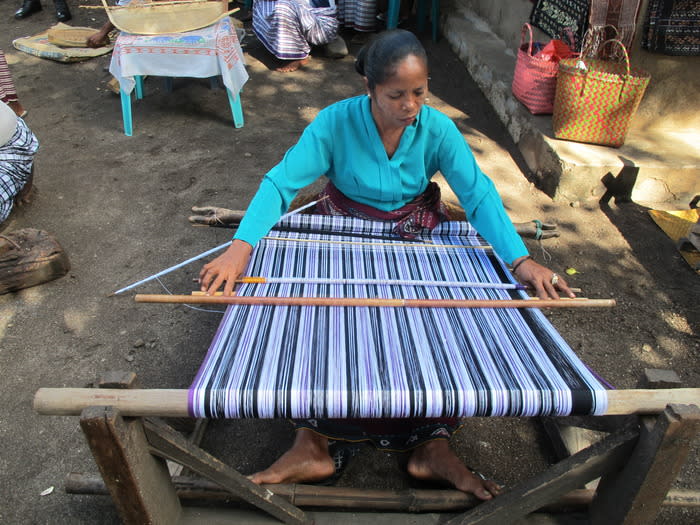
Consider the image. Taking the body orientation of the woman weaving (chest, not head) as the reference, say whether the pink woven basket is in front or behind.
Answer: behind

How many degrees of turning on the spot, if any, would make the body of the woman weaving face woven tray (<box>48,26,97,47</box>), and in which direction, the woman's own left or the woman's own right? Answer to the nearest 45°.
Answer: approximately 135° to the woman's own right

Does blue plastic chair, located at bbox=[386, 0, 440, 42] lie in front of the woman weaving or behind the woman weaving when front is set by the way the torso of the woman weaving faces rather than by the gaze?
behind

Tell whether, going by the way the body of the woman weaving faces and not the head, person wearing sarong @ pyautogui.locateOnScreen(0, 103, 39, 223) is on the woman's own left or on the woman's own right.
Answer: on the woman's own right

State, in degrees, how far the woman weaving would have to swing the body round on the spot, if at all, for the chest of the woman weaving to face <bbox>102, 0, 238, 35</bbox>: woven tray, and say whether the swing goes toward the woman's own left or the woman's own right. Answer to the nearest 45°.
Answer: approximately 135° to the woman's own right

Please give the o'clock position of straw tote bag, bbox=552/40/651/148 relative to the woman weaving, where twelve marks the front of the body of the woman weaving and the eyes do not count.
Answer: The straw tote bag is roughly at 7 o'clock from the woman weaving.

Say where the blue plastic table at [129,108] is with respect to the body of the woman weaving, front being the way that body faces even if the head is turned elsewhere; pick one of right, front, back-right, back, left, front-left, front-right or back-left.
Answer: back-right

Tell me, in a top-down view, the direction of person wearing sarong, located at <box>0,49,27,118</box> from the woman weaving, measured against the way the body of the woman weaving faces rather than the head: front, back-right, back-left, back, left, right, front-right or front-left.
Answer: back-right
